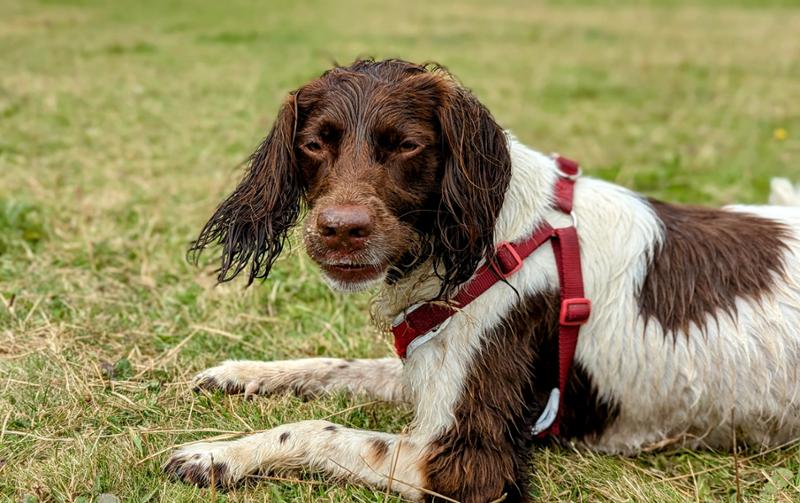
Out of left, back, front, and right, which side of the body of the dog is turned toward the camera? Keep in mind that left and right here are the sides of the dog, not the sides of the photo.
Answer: left
